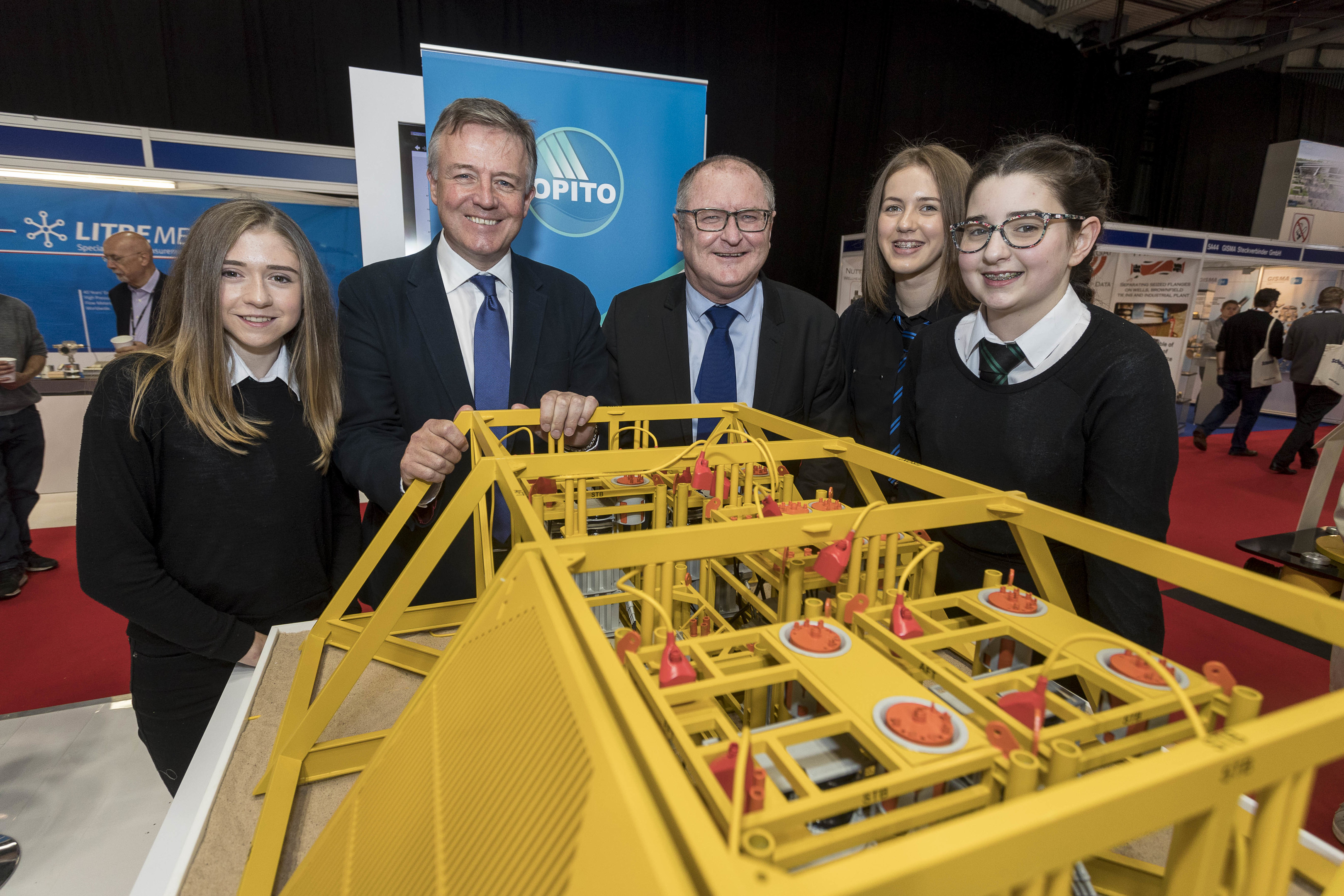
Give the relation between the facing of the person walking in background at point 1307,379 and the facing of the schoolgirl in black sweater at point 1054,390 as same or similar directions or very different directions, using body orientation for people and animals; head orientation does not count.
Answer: very different directions

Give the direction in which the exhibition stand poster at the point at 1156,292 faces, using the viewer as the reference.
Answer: facing the viewer

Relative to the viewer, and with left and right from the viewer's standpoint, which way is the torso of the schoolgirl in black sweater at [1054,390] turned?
facing the viewer and to the left of the viewer

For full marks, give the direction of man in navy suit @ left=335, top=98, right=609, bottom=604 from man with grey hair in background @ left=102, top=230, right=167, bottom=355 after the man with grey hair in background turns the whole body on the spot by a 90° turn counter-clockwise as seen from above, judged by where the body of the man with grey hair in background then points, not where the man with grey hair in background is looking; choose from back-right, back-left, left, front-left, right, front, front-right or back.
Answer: front-right

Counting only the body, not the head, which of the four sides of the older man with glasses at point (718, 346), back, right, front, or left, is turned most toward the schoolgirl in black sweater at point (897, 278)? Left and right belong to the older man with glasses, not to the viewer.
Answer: left

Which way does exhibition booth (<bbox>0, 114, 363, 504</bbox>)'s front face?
toward the camera

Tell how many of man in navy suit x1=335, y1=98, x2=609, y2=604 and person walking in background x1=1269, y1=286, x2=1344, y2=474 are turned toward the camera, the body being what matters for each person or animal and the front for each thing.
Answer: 1

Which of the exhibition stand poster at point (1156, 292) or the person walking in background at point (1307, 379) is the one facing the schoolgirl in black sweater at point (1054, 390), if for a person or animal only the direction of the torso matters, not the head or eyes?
the exhibition stand poster

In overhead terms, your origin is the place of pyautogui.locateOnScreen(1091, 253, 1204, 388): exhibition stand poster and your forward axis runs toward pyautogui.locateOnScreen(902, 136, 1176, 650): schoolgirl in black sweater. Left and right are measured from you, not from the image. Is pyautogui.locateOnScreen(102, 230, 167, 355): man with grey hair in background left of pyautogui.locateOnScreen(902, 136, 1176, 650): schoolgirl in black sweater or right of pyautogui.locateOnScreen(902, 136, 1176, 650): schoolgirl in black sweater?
right

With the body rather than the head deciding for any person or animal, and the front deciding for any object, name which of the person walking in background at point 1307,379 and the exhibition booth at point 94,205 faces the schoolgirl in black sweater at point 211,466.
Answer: the exhibition booth
